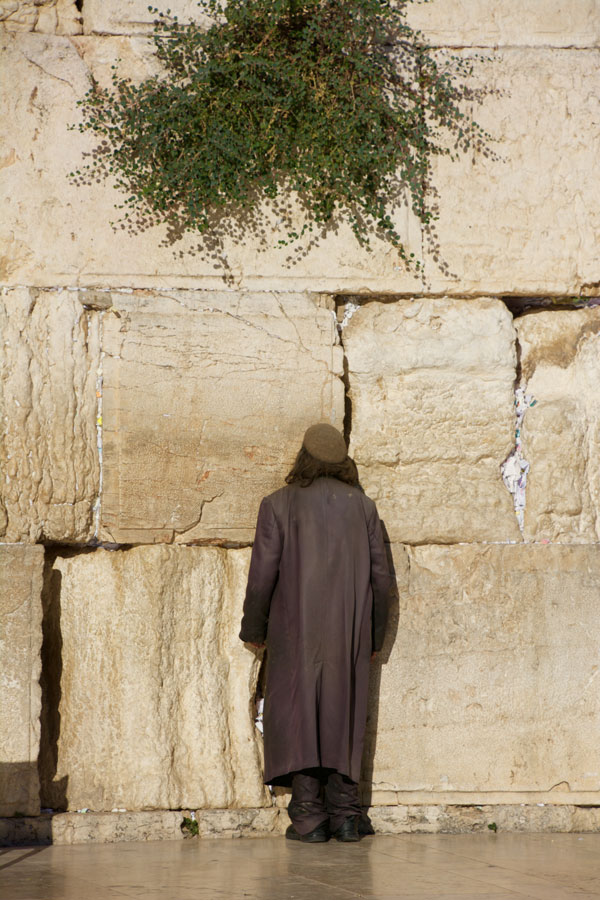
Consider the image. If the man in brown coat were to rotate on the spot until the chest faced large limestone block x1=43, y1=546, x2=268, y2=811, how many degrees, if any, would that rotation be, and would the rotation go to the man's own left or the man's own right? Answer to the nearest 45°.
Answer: approximately 90° to the man's own left

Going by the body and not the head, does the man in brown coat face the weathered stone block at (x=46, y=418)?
no

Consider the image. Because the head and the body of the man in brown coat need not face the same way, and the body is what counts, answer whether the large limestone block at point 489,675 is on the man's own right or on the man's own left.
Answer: on the man's own right

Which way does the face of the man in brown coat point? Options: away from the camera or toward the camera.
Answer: away from the camera

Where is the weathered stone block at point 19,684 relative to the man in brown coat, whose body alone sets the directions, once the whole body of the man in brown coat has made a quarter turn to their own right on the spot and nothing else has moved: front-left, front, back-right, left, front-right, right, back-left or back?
back

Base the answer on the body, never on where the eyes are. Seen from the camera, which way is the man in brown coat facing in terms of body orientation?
away from the camera
